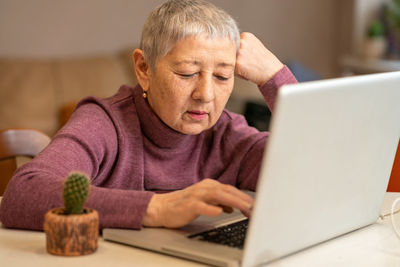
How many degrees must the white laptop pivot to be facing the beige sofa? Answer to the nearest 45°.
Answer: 0° — it already faces it

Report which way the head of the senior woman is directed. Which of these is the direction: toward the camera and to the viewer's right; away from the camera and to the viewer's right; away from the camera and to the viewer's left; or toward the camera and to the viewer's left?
toward the camera and to the viewer's right

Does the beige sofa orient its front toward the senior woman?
yes

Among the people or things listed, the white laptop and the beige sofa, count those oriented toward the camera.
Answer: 1

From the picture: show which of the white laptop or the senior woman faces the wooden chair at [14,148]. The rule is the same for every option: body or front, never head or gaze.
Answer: the white laptop

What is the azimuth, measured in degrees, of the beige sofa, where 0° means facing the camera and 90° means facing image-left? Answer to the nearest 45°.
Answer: approximately 0°

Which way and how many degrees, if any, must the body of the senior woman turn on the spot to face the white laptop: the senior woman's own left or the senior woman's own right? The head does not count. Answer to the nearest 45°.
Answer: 0° — they already face it

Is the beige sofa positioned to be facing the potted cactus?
yes

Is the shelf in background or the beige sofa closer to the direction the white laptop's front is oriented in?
the beige sofa

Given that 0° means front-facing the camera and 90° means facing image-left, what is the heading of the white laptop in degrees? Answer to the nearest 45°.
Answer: approximately 135°

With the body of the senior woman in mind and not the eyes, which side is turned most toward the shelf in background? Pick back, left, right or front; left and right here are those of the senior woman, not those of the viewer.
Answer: left
